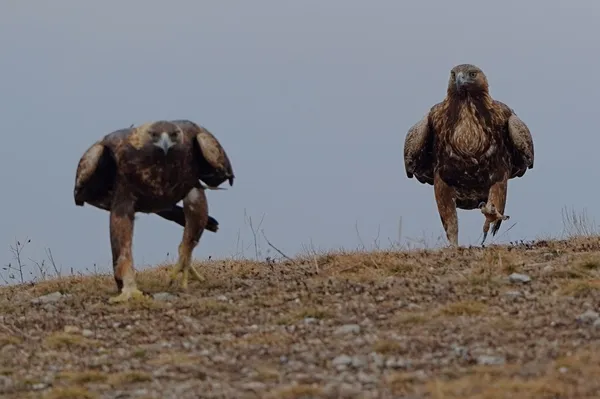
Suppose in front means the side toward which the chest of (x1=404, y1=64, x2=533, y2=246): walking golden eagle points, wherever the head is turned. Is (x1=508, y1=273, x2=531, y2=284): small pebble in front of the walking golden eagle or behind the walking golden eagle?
in front

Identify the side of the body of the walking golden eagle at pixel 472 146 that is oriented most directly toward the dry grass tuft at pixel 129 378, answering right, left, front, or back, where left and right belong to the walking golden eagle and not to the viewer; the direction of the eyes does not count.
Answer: front

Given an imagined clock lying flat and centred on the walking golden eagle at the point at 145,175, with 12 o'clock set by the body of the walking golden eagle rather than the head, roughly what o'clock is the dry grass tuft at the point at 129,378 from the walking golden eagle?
The dry grass tuft is roughly at 12 o'clock from the walking golden eagle.

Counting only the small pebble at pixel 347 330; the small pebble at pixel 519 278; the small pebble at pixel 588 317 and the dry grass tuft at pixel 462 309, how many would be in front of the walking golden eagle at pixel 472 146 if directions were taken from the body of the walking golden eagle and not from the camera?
4

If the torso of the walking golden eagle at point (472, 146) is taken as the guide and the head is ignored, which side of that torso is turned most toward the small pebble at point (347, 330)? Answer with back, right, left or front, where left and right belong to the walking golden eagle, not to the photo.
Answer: front

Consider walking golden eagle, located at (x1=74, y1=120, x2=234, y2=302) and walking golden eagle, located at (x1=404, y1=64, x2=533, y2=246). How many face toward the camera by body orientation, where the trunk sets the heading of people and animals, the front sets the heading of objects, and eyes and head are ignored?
2

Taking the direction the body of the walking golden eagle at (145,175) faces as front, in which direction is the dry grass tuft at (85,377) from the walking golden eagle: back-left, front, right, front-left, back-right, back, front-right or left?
front

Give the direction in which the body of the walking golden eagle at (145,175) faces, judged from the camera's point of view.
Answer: toward the camera

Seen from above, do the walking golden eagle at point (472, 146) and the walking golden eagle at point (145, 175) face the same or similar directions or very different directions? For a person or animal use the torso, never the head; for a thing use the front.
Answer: same or similar directions

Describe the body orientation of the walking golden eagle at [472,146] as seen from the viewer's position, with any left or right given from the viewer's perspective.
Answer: facing the viewer

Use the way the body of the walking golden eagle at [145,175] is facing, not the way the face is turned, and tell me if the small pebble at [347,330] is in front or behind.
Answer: in front

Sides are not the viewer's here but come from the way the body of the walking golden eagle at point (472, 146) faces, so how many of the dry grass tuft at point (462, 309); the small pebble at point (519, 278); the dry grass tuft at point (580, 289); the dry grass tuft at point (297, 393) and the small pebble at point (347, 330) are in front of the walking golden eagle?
5

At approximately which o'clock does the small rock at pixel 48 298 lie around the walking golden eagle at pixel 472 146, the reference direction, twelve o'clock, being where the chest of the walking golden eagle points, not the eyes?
The small rock is roughly at 2 o'clock from the walking golden eagle.

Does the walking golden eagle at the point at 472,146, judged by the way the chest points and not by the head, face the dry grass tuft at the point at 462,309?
yes

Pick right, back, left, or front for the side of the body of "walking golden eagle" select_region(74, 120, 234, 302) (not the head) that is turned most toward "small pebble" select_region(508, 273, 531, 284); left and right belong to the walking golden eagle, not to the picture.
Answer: left

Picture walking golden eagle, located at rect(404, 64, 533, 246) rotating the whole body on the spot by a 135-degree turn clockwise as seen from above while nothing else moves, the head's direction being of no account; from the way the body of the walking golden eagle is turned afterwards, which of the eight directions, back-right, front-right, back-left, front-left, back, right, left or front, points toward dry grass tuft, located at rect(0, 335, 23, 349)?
left

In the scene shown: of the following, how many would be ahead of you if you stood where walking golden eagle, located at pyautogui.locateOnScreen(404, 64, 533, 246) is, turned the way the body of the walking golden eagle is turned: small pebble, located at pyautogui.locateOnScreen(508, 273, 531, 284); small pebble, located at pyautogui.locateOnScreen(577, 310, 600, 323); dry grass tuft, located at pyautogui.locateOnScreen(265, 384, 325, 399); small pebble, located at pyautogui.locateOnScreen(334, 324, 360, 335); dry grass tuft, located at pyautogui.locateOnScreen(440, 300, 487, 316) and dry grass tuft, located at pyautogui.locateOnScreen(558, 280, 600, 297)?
6
